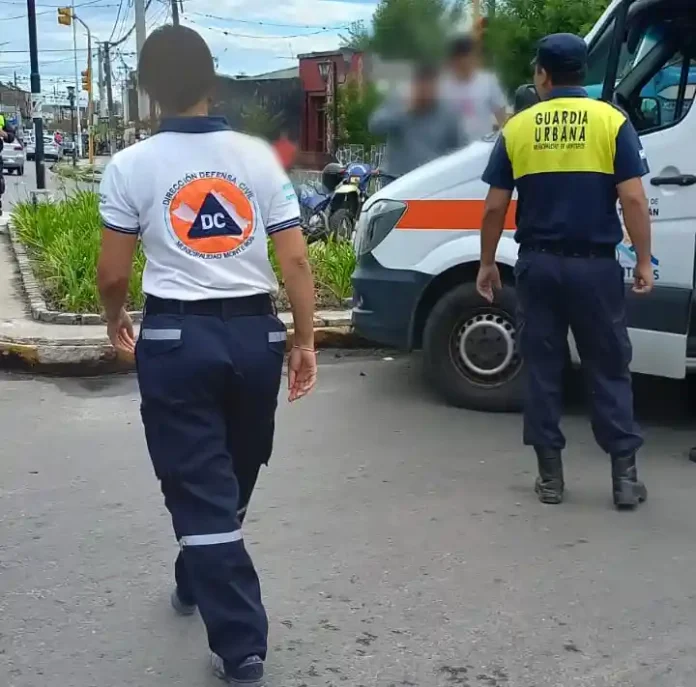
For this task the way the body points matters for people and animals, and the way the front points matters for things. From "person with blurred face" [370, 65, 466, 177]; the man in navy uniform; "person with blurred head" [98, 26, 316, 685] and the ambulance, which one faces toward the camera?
"person with blurred face" [370, 65, 466, 177]

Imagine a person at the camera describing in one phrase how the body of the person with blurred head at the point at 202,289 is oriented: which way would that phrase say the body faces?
away from the camera

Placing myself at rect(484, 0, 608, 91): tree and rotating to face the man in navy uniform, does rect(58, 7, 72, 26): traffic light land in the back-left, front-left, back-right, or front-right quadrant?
back-right

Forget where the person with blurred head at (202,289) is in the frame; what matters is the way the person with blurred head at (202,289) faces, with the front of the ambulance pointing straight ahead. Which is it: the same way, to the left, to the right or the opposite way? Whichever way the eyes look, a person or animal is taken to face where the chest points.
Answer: to the right

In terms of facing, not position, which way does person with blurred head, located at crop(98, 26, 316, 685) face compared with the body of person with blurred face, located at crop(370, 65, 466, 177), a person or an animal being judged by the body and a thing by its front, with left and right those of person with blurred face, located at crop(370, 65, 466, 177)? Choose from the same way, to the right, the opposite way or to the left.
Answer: the opposite way

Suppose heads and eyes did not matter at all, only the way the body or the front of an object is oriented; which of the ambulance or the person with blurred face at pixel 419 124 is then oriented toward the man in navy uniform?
the person with blurred face

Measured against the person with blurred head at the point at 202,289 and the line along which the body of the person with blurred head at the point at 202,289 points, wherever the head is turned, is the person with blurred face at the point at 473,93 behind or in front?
in front

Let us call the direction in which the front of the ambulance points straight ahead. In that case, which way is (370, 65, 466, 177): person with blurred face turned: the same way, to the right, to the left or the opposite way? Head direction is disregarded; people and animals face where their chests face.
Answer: to the left

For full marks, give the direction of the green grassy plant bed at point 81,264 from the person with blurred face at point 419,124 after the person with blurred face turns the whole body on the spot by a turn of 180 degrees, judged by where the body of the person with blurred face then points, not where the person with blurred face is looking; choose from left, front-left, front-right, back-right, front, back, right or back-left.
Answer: left

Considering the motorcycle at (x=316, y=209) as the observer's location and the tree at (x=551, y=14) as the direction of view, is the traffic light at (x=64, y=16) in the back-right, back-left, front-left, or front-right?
front-left

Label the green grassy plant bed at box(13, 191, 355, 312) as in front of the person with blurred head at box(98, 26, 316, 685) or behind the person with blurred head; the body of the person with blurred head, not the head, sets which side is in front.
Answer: in front

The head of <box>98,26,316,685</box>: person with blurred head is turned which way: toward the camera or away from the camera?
away from the camera

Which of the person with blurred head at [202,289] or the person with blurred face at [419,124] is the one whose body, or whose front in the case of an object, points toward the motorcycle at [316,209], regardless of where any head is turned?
the person with blurred head at [202,289]

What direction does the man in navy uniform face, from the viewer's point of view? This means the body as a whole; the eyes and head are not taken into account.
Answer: away from the camera

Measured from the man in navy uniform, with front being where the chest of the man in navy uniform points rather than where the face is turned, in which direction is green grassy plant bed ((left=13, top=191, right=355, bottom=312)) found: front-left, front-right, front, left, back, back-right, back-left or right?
front-left

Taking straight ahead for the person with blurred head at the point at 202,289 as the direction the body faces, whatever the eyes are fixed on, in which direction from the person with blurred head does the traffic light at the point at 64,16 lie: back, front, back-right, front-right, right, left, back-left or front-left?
front

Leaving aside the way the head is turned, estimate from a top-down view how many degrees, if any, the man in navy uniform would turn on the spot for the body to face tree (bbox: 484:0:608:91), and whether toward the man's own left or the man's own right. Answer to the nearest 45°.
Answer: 0° — they already face it

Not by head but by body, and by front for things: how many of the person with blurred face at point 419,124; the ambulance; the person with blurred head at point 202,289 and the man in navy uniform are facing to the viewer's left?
1

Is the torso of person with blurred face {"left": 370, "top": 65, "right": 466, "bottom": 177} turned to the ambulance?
yes

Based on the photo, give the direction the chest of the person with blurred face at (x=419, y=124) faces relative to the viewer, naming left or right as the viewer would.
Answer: facing the viewer

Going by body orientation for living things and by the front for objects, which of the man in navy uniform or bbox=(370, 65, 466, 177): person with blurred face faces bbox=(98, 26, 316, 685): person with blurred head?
bbox=(370, 65, 466, 177): person with blurred face
